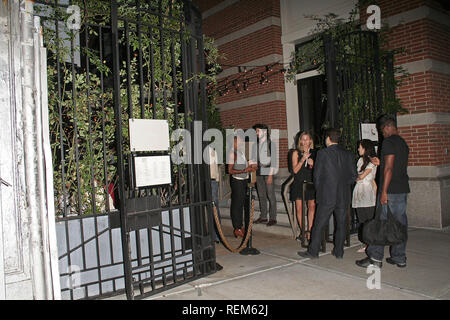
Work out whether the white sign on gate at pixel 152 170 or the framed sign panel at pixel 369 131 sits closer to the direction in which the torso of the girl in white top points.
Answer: the white sign on gate

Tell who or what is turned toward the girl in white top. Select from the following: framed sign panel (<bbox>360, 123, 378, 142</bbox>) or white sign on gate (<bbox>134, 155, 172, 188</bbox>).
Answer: the framed sign panel

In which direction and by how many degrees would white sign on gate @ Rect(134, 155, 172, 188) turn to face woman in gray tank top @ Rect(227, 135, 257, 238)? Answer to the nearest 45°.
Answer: approximately 135° to its left

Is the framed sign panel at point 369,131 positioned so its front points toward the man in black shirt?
yes

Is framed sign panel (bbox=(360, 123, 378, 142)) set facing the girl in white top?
yes
